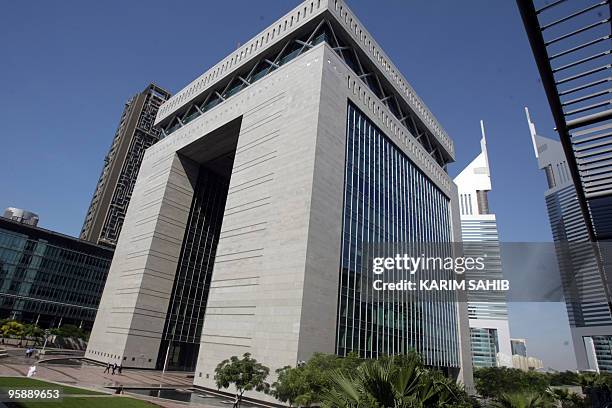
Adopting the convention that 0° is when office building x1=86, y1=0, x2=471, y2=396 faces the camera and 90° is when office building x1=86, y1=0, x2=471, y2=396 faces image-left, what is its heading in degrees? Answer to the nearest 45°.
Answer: approximately 45°

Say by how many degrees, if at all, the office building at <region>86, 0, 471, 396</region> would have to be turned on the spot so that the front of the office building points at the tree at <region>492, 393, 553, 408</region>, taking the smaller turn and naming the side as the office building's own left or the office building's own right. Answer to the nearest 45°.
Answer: approximately 45° to the office building's own left
